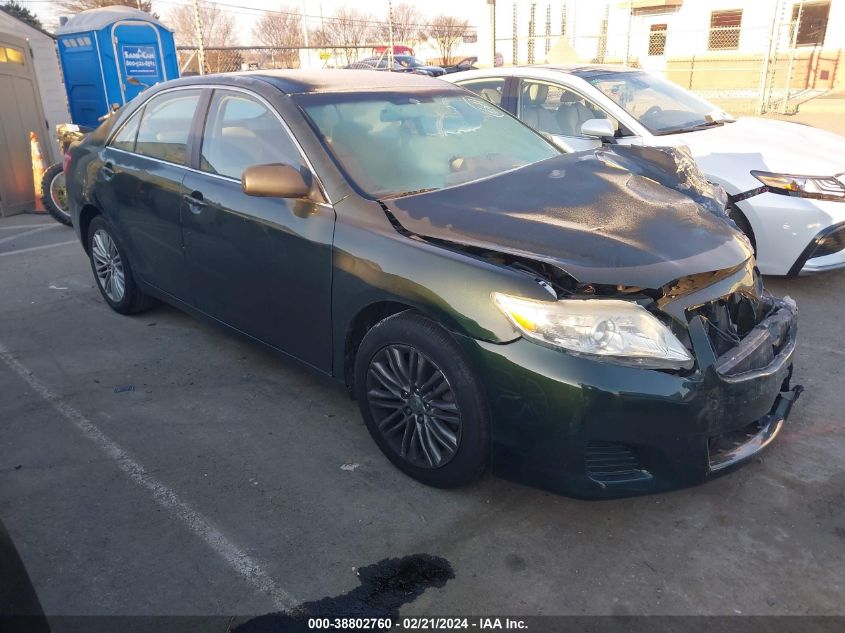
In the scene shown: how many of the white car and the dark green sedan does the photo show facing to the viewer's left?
0

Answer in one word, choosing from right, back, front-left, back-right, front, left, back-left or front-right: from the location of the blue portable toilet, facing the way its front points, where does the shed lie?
right

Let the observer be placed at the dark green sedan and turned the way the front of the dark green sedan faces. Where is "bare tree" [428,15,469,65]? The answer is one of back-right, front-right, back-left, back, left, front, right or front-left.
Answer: back-left

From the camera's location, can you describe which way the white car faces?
facing the viewer and to the right of the viewer

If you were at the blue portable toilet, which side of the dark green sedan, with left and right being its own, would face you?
back

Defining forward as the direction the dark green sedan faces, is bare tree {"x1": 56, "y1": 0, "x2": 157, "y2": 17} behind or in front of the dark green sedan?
behind

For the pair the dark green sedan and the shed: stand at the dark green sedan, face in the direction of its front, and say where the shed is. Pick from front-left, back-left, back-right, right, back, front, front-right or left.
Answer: back

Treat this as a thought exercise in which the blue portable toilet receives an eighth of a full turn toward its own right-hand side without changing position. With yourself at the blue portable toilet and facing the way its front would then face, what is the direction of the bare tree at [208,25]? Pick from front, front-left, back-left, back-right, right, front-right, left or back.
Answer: back
